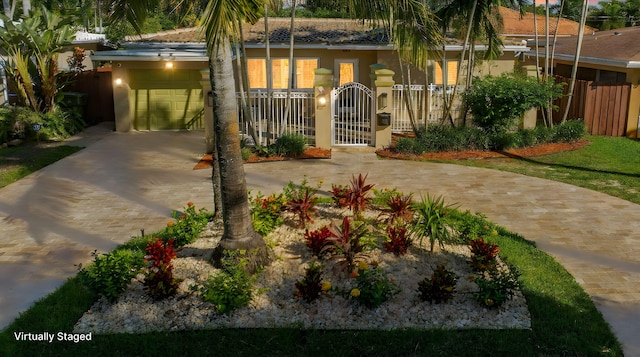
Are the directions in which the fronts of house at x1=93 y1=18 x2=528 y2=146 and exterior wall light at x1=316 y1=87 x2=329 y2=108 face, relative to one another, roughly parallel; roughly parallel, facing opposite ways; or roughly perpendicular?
roughly parallel

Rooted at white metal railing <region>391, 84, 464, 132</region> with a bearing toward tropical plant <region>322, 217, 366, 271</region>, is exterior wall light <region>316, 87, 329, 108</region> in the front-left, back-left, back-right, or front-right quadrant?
front-right

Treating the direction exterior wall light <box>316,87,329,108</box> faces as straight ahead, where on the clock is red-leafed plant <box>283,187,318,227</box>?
The red-leafed plant is roughly at 12 o'clock from the exterior wall light.

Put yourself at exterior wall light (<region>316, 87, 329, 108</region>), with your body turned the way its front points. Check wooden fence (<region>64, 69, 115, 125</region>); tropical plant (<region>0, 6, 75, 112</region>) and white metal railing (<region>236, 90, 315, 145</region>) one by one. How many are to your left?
0

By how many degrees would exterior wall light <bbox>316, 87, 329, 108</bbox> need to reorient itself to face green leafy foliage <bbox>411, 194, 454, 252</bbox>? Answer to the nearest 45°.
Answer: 0° — it already faces it

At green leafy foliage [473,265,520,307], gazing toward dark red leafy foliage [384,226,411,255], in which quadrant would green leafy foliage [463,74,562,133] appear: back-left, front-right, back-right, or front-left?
front-right

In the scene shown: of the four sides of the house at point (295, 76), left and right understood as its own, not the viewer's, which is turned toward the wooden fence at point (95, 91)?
right

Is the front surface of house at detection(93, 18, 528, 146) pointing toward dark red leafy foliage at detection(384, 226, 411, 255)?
yes

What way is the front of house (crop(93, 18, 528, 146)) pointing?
toward the camera

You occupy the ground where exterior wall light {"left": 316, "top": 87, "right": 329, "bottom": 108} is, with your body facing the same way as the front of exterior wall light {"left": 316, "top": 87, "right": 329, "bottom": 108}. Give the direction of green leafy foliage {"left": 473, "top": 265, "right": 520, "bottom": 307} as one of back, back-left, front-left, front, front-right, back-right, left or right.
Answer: front

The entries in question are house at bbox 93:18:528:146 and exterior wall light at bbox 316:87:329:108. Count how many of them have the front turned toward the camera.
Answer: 2

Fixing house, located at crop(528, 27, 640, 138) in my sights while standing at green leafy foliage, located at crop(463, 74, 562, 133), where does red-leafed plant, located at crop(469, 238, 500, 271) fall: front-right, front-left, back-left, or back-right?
back-right

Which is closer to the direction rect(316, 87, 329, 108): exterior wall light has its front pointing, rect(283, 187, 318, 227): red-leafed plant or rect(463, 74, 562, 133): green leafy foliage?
the red-leafed plant

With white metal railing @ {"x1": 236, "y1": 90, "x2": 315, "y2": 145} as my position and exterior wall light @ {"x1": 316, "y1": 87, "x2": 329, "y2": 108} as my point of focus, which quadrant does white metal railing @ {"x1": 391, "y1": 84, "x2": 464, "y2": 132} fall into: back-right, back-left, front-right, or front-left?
front-left

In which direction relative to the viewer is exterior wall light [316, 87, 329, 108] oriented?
toward the camera

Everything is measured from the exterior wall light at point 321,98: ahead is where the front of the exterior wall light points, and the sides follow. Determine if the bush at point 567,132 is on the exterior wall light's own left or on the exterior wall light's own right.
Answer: on the exterior wall light's own left

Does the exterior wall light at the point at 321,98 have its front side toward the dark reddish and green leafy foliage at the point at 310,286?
yes

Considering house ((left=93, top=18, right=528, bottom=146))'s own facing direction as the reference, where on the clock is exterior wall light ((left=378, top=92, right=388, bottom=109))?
The exterior wall light is roughly at 11 o'clock from the house.

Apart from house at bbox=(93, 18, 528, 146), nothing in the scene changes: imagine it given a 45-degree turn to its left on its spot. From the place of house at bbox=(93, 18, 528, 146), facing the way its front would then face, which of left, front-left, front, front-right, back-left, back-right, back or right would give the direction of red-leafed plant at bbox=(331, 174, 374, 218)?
front-right

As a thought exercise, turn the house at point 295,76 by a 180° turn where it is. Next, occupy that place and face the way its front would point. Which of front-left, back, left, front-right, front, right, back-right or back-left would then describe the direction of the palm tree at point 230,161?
back
